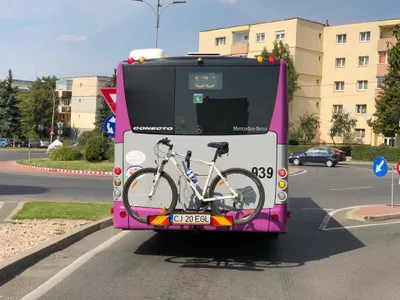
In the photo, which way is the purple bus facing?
away from the camera

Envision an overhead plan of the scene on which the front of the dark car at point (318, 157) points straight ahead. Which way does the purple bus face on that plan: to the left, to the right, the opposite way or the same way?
to the right

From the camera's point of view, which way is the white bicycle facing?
to the viewer's left

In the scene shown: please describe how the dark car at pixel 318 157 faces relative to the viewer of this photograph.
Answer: facing to the left of the viewer

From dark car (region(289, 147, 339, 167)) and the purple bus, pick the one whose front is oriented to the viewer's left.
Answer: the dark car

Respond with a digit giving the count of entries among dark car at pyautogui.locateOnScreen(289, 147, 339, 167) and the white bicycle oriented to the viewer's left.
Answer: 2
